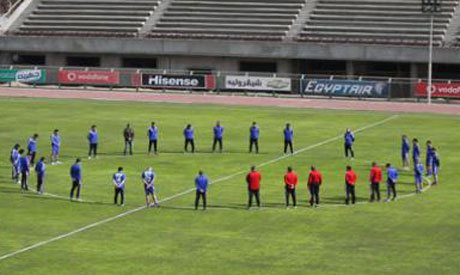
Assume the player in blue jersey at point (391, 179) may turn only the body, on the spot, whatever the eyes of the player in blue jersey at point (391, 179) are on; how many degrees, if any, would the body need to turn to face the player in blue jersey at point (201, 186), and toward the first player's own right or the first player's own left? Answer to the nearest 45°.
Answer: approximately 90° to the first player's own left

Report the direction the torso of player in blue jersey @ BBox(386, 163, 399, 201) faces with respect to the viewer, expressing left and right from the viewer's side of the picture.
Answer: facing away from the viewer and to the left of the viewer

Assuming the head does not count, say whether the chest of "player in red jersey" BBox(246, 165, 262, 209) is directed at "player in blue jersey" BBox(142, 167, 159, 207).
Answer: no

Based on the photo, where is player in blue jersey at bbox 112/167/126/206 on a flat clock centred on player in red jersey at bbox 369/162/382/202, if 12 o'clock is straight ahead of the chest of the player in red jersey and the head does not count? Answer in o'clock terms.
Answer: The player in blue jersey is roughly at 10 o'clock from the player in red jersey.

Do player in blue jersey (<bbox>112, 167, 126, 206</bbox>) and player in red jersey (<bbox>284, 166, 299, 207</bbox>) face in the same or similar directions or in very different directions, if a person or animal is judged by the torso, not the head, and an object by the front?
same or similar directions

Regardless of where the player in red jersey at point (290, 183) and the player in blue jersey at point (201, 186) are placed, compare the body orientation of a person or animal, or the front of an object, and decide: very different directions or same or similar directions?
same or similar directions

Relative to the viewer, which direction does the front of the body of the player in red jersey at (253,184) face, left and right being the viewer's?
facing away from the viewer

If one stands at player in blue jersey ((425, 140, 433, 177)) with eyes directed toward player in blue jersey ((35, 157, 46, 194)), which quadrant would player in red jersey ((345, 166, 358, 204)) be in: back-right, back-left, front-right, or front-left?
front-left

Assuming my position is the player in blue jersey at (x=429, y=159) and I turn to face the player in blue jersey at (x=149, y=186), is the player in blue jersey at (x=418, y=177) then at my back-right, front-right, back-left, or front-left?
front-left

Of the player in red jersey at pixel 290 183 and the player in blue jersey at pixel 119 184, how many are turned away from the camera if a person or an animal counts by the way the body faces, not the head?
2

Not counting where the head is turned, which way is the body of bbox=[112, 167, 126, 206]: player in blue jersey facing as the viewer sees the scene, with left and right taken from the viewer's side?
facing away from the viewer

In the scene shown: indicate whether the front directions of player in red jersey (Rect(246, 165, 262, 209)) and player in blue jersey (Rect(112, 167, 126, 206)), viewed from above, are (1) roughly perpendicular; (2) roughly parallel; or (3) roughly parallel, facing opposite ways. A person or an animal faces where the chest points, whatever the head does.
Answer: roughly parallel

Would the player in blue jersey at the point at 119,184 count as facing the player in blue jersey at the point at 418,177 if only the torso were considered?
no

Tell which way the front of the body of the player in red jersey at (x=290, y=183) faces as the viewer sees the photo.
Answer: away from the camera
